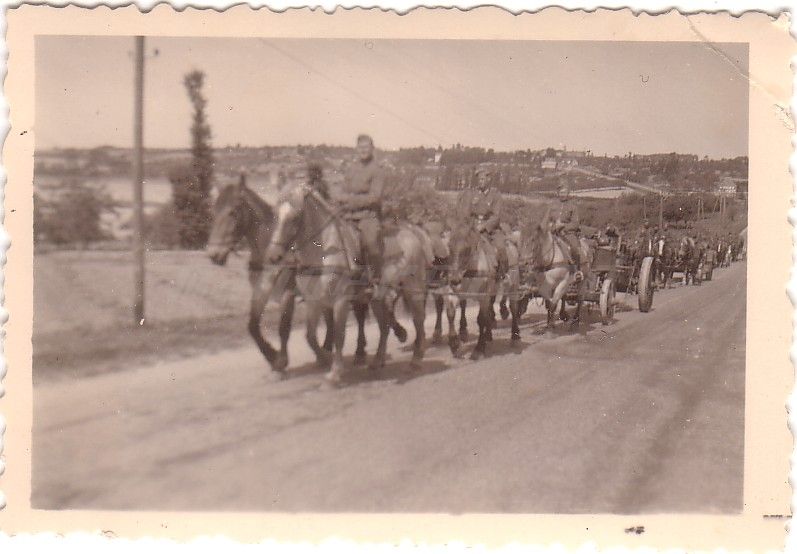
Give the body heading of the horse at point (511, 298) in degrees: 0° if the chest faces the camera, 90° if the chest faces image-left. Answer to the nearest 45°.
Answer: approximately 45°

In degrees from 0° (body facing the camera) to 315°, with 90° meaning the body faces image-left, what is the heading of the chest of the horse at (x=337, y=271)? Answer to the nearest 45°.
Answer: approximately 45°

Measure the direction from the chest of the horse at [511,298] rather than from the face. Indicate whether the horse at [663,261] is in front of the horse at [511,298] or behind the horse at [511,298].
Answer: behind

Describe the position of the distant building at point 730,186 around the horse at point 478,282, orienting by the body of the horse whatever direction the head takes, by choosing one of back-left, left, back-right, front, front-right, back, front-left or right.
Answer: back-left

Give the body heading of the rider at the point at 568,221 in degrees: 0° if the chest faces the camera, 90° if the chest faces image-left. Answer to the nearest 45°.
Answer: approximately 45°
